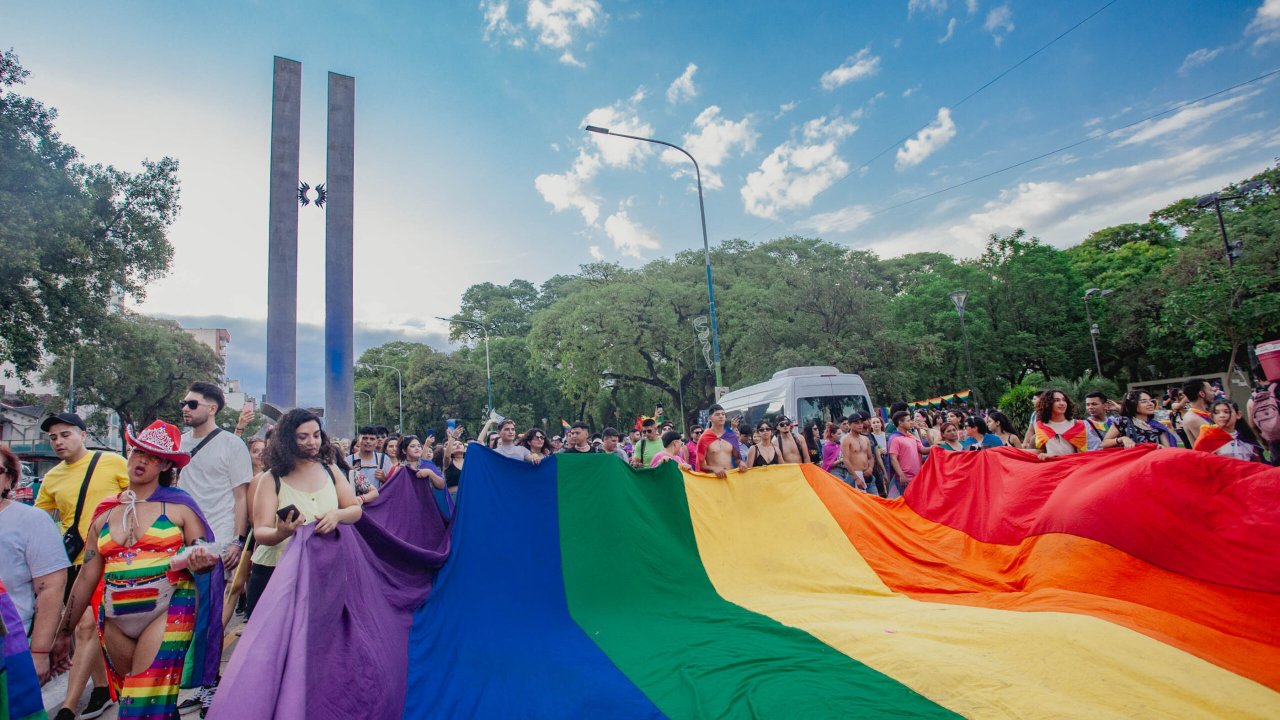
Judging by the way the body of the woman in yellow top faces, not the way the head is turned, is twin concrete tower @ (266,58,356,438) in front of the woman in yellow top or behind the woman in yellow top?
behind

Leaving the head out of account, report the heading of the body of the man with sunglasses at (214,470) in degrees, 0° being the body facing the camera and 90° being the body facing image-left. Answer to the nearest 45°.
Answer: approximately 45°

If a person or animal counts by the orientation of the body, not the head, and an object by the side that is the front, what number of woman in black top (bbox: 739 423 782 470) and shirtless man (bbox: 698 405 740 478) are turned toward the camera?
2

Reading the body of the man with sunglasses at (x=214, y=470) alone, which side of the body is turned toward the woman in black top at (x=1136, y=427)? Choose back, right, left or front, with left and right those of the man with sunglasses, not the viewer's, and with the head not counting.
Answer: left

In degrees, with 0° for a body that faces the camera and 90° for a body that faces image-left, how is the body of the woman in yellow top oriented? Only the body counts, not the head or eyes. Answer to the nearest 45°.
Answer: approximately 315°

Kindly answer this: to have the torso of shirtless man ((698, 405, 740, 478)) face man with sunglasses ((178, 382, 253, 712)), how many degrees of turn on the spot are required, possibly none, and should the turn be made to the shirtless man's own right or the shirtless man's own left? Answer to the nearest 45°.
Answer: approximately 45° to the shirtless man's own right

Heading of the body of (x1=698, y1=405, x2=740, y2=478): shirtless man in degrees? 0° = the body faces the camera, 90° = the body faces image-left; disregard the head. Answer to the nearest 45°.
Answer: approximately 0°

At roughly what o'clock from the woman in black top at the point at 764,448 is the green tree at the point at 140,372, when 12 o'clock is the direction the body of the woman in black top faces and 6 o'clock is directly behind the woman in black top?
The green tree is roughly at 4 o'clock from the woman in black top.

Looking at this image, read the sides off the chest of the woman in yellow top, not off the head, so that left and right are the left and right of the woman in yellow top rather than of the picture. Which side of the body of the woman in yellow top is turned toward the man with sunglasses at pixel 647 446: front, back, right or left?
left

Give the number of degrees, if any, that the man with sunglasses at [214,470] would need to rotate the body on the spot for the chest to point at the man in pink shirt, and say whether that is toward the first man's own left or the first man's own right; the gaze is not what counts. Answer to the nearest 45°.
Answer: approximately 135° to the first man's own left
